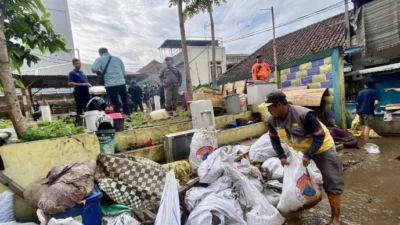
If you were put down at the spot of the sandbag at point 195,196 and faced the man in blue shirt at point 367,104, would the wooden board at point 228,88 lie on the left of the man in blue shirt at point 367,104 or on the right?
left

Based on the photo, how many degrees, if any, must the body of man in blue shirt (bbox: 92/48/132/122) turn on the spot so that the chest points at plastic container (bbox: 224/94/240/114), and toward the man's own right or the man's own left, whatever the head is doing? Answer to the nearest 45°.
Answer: approximately 135° to the man's own right

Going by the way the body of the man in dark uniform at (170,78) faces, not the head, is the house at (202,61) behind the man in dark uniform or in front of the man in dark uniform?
behind

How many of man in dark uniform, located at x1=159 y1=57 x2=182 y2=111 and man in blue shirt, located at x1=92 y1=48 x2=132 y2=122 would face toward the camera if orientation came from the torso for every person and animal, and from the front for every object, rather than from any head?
1

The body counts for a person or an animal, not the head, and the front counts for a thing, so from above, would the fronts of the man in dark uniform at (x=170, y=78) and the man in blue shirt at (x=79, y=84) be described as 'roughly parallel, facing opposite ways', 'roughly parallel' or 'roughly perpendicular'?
roughly perpendicular

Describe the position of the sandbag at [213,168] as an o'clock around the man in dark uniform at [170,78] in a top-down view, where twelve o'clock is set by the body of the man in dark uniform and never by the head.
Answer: The sandbag is roughly at 12 o'clock from the man in dark uniform.

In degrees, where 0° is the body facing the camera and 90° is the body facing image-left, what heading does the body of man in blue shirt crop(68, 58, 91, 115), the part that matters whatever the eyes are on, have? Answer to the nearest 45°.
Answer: approximately 315°

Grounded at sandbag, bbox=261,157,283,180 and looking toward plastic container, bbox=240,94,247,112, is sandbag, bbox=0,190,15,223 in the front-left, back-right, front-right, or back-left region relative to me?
back-left
